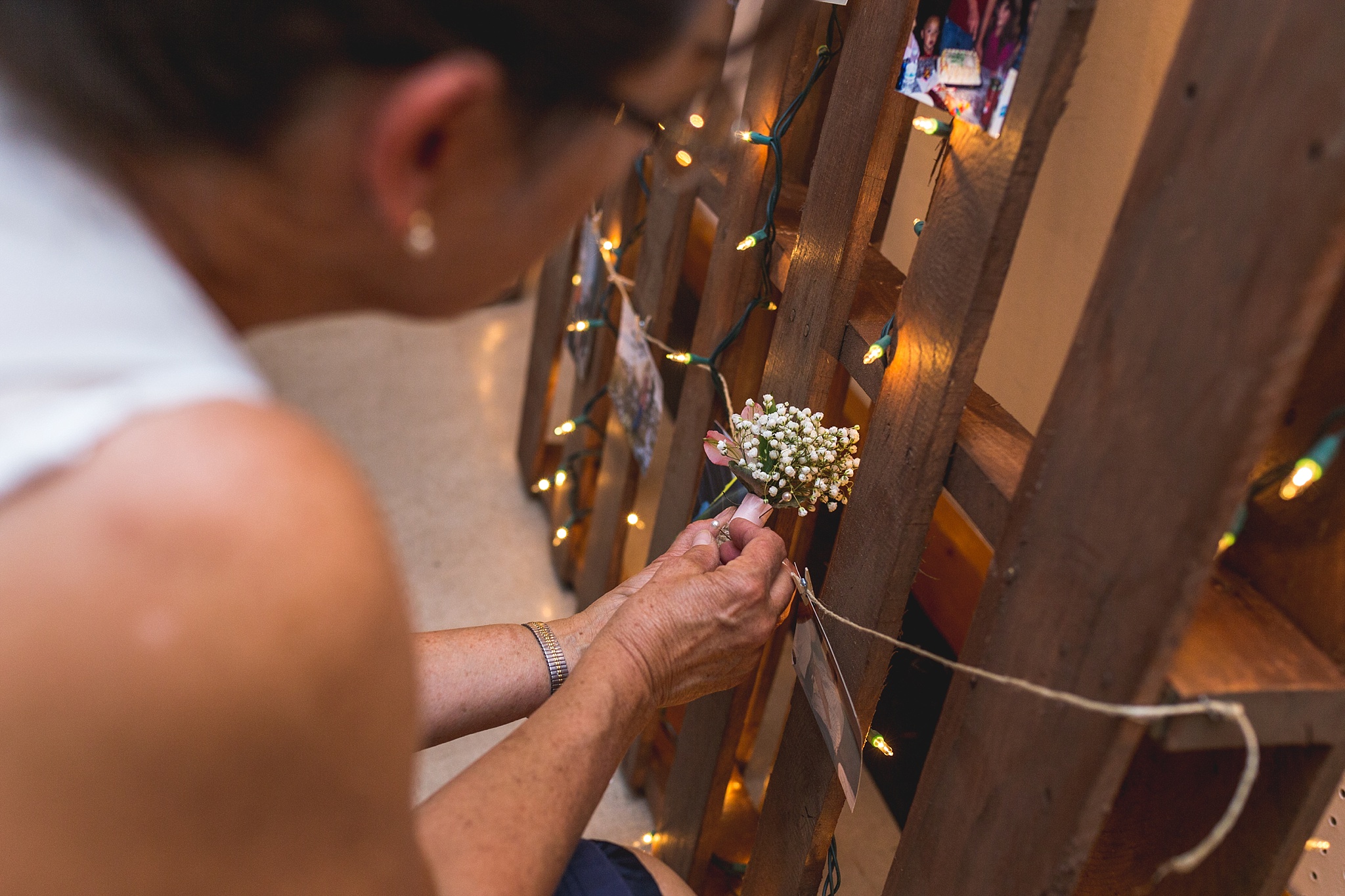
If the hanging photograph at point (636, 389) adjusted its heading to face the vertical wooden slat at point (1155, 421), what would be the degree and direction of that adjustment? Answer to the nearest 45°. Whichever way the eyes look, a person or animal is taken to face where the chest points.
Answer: approximately 45° to its left

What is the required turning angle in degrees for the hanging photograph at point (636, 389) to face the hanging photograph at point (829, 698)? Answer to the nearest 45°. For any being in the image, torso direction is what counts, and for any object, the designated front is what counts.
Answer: approximately 45° to its left

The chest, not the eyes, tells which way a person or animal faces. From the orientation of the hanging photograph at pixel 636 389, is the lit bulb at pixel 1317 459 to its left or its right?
on its left

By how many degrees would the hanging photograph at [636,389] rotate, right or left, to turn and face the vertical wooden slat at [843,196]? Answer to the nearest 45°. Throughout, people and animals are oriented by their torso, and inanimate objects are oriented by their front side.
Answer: approximately 45° to its left

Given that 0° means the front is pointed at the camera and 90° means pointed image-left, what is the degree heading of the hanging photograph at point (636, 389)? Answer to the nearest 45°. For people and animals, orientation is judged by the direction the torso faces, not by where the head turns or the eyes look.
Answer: approximately 45°

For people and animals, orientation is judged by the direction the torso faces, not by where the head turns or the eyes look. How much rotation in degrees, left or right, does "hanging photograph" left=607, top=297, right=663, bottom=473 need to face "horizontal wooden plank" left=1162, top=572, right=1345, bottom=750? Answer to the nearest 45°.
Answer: approximately 45° to its left

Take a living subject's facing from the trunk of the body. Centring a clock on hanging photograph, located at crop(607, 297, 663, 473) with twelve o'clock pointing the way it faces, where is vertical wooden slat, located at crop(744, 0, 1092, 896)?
The vertical wooden slat is roughly at 10 o'clock from the hanging photograph.

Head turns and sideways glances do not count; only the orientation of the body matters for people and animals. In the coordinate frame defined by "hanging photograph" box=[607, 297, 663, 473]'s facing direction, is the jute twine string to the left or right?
on its left
